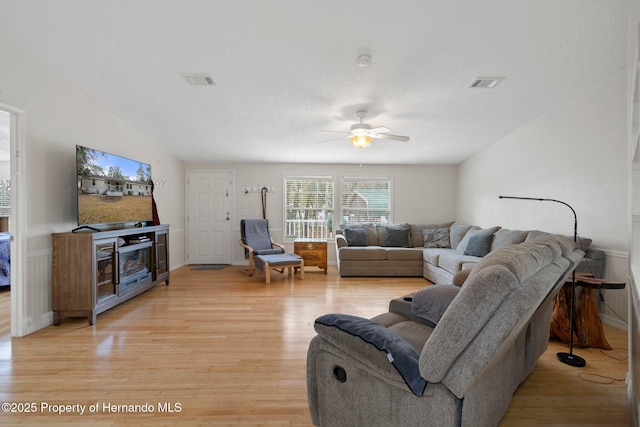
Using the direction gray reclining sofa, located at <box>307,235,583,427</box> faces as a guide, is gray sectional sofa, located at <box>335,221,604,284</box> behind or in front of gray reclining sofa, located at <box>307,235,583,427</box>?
in front

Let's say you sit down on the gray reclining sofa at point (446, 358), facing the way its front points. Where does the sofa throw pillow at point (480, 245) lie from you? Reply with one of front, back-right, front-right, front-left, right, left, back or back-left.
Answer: front-right

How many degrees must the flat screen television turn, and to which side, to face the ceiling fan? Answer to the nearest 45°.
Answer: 0° — it already faces it

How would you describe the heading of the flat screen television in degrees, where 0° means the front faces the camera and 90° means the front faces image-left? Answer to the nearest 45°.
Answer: approximately 315°

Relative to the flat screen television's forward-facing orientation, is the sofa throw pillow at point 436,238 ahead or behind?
ahead

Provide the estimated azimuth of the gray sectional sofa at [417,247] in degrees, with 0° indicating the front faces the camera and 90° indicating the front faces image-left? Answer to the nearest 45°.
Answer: approximately 45°

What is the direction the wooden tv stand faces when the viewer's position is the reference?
facing the viewer and to the right of the viewer

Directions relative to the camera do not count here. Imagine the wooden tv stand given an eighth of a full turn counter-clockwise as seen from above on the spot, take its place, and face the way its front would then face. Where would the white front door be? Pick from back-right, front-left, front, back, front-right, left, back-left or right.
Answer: front-left

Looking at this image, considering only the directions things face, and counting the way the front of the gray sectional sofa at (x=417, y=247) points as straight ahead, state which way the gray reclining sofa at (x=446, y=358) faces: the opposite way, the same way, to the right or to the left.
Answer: to the right

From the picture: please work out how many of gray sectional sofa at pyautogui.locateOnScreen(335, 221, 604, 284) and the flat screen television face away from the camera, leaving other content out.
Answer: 0

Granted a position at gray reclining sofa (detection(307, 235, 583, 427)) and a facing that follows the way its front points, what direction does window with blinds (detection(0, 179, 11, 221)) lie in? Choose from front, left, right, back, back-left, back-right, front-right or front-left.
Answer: front-left

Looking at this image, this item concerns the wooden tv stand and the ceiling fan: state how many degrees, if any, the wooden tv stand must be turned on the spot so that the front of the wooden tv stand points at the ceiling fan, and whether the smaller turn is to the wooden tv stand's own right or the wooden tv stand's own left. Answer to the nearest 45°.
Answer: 0° — it already faces it

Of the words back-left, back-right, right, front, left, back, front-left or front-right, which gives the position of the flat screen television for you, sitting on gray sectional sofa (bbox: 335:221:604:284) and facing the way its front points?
front

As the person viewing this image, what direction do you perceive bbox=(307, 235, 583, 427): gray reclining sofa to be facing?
facing away from the viewer and to the left of the viewer
